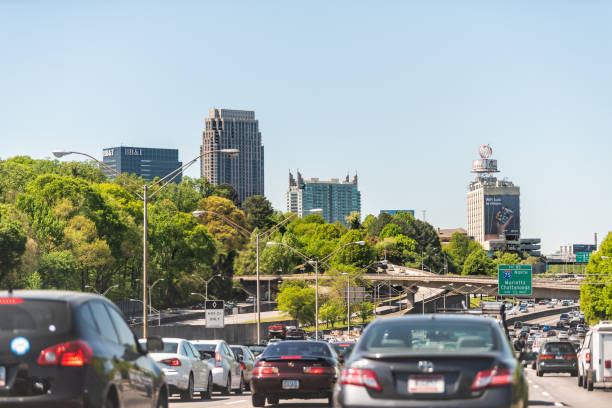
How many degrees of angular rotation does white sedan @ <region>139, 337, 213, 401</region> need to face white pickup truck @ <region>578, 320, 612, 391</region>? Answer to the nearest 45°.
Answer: approximately 45° to its right

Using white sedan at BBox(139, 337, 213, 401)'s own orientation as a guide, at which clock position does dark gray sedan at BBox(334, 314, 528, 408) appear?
The dark gray sedan is roughly at 4 o'clock from the white sedan.

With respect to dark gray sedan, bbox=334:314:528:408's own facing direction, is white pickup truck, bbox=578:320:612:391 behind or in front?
in front

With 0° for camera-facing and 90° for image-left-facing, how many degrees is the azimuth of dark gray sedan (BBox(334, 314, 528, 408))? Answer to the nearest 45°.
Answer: approximately 180°

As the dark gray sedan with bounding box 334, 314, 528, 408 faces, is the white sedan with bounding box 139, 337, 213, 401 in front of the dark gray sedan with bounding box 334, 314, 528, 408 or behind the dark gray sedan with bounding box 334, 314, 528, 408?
in front

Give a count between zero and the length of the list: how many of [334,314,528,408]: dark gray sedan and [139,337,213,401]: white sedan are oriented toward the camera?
0

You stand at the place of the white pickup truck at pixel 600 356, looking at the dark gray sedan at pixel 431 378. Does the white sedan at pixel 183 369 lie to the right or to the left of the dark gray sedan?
right

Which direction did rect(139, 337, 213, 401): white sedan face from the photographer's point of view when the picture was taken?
facing away from the viewer and to the right of the viewer
